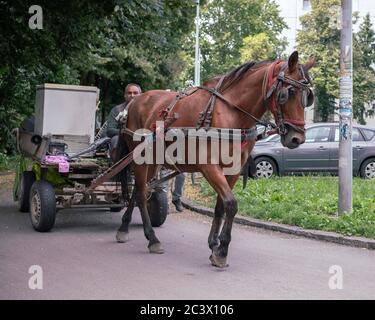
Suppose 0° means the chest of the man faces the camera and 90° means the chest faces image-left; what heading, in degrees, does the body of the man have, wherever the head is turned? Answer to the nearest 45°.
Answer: approximately 315°

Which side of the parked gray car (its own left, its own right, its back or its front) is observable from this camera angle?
left

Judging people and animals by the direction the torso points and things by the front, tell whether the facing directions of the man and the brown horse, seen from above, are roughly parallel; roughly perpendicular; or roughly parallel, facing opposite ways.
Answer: roughly parallel

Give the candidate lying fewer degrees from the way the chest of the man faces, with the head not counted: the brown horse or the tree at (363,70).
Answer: the brown horse

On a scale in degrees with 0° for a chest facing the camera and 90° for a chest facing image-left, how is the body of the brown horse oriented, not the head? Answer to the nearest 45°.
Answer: approximately 315°

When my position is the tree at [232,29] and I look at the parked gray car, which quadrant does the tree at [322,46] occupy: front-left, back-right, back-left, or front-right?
front-left

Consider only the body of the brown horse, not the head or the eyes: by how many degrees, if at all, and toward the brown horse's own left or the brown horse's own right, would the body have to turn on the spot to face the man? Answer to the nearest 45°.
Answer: approximately 180°

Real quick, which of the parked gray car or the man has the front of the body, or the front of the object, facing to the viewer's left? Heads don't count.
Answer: the parked gray car

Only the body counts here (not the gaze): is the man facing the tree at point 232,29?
no

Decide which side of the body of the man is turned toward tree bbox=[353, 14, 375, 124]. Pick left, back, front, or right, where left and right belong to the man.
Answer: left

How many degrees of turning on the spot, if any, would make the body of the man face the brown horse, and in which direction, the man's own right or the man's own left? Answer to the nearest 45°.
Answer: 0° — they already face it

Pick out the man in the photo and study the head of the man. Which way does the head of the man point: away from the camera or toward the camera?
toward the camera

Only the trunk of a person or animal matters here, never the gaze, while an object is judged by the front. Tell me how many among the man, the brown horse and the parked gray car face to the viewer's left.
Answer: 1

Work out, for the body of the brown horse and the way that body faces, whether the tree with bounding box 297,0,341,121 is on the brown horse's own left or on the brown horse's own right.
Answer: on the brown horse's own left

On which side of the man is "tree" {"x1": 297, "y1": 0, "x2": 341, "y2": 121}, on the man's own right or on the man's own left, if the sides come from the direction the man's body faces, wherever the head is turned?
on the man's own left

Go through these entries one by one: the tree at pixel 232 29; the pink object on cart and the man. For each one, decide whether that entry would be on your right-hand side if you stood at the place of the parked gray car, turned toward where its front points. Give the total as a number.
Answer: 1
